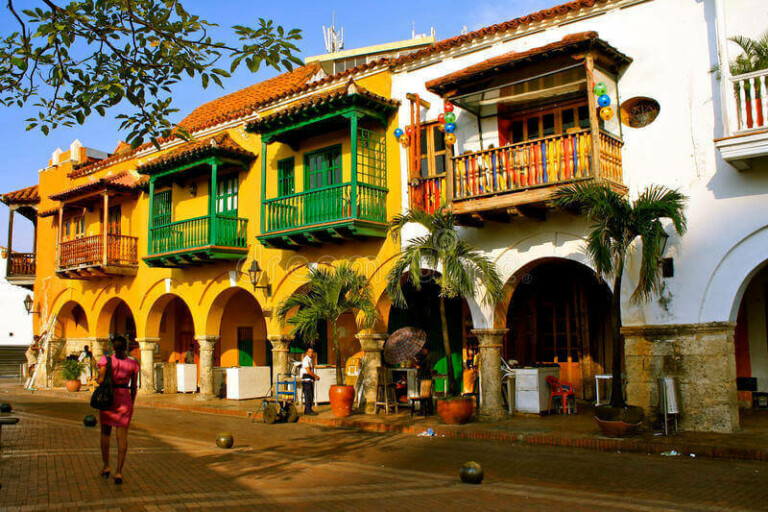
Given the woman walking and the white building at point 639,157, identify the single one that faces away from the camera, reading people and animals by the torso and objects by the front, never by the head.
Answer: the woman walking

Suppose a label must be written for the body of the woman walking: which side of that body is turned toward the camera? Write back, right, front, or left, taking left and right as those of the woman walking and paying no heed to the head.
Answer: back

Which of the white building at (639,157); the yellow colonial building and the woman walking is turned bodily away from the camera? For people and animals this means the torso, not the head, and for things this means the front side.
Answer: the woman walking

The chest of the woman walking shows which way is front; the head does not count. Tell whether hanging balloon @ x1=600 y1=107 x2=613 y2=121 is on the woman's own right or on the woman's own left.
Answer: on the woman's own right

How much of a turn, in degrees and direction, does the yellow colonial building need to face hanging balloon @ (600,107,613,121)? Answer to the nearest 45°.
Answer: approximately 90° to its left

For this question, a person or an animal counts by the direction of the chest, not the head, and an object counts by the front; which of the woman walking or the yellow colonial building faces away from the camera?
the woman walking

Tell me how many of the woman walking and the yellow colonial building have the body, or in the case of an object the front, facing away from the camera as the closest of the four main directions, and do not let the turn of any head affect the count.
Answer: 1

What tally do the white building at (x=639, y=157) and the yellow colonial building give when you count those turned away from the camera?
0

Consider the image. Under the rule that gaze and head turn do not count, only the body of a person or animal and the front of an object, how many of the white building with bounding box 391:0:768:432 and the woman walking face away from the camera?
1

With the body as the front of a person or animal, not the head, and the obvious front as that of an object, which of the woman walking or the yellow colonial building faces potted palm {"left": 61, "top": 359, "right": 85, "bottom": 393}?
the woman walking

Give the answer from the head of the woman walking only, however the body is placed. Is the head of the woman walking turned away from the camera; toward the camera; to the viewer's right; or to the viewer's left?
away from the camera

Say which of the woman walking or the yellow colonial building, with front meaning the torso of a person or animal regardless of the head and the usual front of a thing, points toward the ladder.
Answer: the woman walking

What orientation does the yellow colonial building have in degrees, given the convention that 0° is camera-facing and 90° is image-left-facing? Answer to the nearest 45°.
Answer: approximately 45°

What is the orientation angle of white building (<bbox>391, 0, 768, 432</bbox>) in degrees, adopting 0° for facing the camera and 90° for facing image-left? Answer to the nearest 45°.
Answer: approximately 45°
